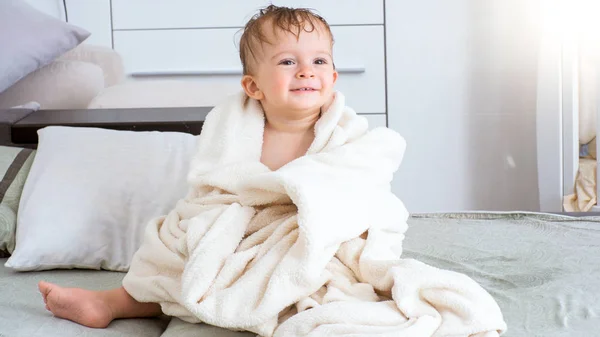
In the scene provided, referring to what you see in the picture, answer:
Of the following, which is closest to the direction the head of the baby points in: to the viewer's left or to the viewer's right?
to the viewer's right

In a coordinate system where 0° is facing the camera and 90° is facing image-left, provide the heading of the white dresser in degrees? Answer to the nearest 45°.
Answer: approximately 0°

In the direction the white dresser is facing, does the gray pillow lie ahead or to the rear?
ahead

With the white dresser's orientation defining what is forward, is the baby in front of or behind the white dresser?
in front

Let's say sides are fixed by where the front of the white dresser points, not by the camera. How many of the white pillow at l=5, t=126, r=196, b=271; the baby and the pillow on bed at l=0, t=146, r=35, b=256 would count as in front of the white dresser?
3

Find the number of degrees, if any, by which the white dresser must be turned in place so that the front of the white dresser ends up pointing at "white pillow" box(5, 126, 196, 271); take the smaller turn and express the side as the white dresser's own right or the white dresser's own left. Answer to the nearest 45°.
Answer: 0° — it already faces it

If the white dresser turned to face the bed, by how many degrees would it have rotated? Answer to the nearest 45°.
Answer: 0° — it already faces it

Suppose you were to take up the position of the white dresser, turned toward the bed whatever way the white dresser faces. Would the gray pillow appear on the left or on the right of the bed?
right
